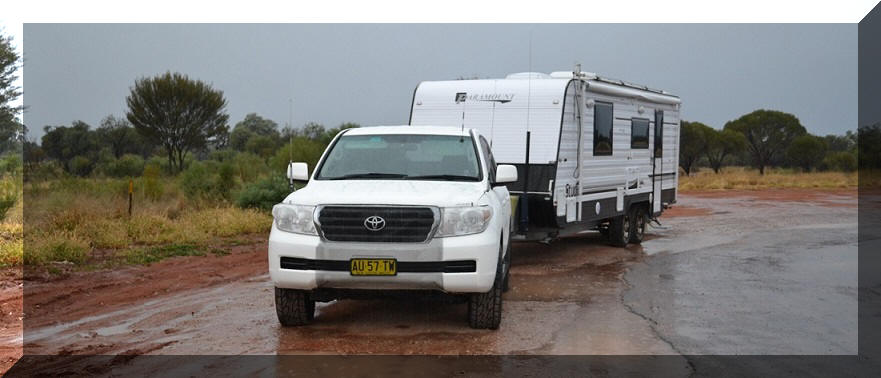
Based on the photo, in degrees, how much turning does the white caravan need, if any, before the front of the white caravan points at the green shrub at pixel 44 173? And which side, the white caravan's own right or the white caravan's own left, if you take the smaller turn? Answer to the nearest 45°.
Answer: approximately 90° to the white caravan's own right

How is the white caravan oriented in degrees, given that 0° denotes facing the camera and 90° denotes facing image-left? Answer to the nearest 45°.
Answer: approximately 45°

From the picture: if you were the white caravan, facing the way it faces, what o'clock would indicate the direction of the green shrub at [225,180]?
The green shrub is roughly at 3 o'clock from the white caravan.

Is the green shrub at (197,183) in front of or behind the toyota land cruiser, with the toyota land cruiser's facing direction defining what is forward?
behind

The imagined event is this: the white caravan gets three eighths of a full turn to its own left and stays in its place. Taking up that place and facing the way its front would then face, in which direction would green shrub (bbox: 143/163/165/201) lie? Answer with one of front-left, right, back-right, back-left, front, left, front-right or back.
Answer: back-left

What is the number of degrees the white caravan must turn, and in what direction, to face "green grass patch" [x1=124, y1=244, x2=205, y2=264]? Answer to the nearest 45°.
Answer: approximately 45° to its right

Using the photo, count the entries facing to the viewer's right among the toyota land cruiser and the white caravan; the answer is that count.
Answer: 0

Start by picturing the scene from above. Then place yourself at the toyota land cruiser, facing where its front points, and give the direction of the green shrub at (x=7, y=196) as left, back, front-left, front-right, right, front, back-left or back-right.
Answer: back-right

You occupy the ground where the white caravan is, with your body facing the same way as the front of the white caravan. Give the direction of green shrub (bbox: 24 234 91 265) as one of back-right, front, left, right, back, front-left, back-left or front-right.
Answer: front-right

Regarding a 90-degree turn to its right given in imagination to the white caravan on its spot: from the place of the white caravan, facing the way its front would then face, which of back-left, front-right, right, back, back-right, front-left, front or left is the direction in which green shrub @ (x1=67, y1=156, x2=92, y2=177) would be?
front

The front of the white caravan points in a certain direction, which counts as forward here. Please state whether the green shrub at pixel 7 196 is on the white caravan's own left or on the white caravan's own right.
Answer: on the white caravan's own right

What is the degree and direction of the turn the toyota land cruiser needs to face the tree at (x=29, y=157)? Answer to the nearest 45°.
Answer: approximately 135° to its right

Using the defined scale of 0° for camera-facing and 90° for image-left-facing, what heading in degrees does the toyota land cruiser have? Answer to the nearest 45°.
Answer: approximately 0°

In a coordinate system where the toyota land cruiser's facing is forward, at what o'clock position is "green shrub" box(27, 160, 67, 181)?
The green shrub is roughly at 5 o'clock from the toyota land cruiser.

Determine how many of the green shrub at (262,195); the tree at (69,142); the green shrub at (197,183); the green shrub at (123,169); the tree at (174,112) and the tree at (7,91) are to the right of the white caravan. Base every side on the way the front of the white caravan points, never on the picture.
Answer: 6

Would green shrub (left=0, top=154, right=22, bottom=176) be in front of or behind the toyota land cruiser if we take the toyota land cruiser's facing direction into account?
behind

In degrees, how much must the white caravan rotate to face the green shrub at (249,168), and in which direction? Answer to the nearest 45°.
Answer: approximately 90° to its right
